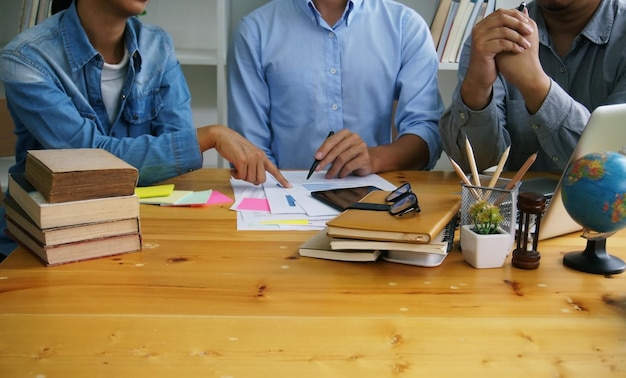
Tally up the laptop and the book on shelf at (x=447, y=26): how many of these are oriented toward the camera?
1

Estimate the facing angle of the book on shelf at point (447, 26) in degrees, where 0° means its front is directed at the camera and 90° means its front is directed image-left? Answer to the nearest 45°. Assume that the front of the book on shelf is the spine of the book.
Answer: approximately 0°

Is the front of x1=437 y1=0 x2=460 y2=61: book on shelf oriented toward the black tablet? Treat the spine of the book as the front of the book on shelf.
yes

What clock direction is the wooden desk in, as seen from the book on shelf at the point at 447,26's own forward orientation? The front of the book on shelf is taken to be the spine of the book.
The wooden desk is roughly at 12 o'clock from the book on shelf.
